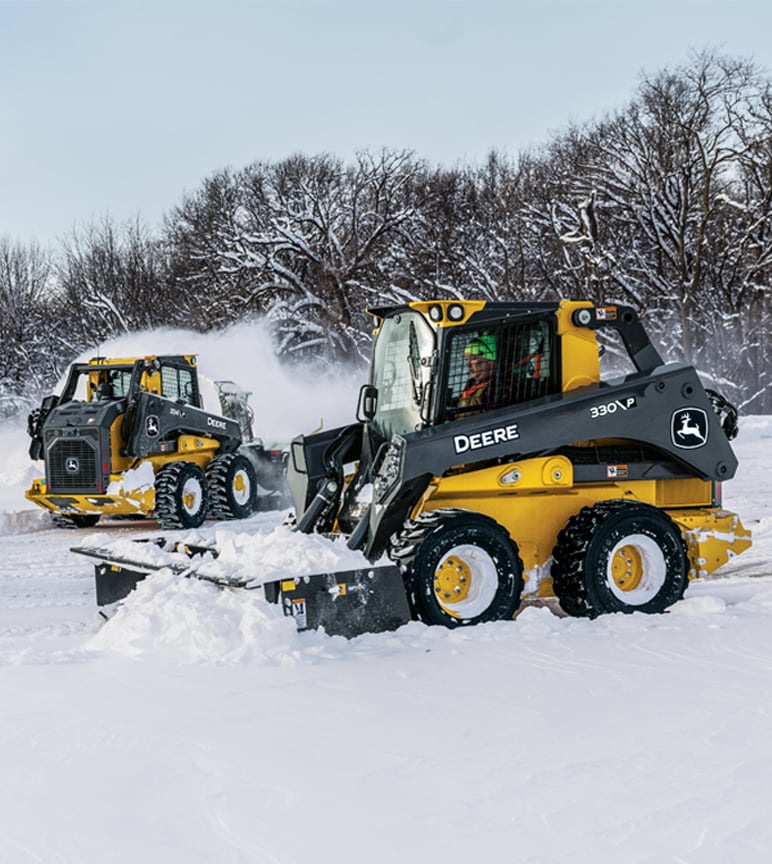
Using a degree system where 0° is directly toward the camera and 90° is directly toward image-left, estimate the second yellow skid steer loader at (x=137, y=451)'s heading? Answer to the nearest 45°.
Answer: approximately 225°

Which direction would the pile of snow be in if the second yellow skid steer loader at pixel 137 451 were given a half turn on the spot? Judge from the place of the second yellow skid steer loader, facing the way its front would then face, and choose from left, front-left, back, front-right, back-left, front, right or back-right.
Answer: front-left
